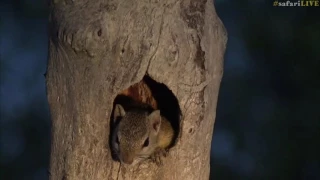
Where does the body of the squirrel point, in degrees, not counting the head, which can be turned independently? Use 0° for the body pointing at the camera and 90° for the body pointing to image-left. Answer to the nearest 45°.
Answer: approximately 45°
